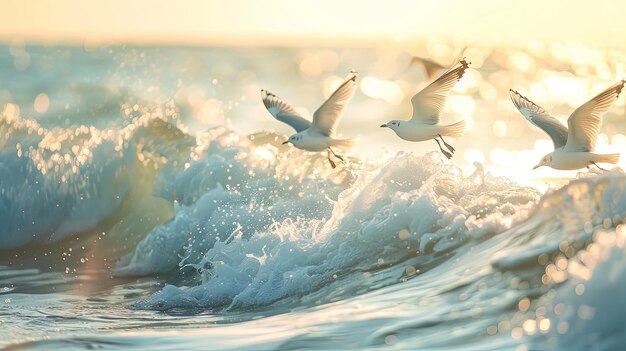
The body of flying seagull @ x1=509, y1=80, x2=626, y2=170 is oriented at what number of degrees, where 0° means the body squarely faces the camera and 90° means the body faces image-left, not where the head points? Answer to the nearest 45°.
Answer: approximately 90°

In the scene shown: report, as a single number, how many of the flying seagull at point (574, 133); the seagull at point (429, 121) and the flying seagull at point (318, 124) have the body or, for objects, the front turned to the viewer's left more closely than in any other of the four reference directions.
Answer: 3

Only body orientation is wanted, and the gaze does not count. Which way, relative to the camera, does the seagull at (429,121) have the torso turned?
to the viewer's left

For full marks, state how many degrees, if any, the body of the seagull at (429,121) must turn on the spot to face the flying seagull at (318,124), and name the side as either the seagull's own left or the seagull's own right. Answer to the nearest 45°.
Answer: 0° — it already faces it

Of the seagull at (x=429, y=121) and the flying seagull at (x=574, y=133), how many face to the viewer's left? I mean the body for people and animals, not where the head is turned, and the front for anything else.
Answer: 2

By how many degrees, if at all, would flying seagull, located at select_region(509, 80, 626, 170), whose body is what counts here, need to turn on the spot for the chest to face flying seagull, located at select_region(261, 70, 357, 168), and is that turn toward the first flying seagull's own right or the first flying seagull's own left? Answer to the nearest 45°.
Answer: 0° — it already faces it

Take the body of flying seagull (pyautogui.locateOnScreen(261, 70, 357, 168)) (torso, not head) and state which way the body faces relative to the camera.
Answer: to the viewer's left
